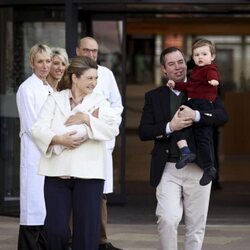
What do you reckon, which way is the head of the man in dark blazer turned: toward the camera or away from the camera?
toward the camera

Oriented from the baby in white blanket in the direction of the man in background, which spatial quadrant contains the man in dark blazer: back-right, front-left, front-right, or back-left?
front-right

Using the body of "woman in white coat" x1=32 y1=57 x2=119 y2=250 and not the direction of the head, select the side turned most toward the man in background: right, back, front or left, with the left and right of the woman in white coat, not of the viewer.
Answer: back

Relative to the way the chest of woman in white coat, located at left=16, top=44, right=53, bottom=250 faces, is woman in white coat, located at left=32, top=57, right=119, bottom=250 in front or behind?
in front

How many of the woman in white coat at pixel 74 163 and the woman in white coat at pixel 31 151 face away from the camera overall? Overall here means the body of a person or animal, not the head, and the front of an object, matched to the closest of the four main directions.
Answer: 0

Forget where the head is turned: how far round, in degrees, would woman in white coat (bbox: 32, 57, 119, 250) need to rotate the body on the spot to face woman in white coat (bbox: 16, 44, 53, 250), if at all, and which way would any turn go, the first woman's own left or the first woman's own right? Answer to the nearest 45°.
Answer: approximately 180°

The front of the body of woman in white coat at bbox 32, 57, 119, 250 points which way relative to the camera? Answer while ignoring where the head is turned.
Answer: toward the camera

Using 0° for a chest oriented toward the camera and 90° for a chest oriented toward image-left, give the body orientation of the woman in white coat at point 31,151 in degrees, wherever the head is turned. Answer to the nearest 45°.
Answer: approximately 315°

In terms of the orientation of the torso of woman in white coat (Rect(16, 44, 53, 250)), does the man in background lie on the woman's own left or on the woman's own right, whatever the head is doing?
on the woman's own left

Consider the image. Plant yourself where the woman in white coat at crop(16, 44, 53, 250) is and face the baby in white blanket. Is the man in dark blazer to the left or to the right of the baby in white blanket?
left

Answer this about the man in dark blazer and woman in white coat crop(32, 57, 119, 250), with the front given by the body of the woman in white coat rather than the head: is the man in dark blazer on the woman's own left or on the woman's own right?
on the woman's own left

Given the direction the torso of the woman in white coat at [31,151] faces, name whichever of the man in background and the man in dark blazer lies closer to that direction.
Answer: the man in dark blazer
